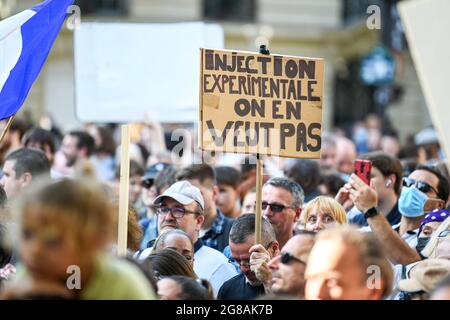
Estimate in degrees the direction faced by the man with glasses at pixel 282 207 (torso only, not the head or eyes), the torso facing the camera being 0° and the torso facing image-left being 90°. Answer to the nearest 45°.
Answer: approximately 45°

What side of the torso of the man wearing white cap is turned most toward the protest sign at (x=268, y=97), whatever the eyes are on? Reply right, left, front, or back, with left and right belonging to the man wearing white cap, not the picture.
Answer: left

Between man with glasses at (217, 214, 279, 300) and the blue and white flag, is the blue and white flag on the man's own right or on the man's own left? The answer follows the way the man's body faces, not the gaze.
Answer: on the man's own right

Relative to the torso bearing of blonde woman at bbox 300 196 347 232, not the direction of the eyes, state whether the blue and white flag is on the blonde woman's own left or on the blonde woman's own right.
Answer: on the blonde woman's own right

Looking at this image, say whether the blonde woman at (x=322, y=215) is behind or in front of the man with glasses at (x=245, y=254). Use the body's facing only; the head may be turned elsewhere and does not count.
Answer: behind

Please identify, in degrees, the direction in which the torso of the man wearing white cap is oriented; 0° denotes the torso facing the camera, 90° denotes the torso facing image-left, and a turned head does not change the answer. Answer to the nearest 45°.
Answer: approximately 45°

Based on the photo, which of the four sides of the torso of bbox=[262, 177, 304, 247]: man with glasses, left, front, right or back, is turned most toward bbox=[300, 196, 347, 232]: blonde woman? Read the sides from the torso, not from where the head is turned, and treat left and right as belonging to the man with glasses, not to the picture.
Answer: left
